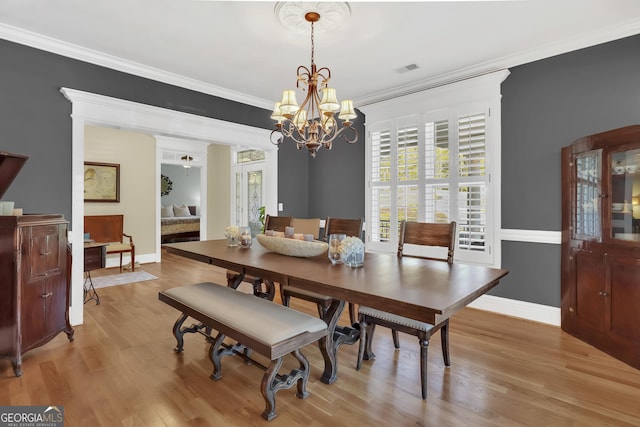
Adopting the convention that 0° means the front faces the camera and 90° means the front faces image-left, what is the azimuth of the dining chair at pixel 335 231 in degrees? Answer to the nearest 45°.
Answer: approximately 45°

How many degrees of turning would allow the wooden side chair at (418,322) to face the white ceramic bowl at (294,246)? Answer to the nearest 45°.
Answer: approximately 45° to its right

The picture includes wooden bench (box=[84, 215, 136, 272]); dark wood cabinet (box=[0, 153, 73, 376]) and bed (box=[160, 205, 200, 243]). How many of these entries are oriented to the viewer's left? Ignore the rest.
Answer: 0

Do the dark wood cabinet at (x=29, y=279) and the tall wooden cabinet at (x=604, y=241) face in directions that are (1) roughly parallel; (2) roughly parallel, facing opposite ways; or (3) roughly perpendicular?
roughly parallel, facing opposite ways

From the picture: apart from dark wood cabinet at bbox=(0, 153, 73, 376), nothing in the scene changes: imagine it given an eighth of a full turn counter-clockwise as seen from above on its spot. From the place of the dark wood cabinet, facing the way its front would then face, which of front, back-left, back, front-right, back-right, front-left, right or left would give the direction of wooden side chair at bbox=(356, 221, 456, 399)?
front-right

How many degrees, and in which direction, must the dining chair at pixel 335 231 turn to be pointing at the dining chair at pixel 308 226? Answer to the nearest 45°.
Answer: approximately 135° to its right

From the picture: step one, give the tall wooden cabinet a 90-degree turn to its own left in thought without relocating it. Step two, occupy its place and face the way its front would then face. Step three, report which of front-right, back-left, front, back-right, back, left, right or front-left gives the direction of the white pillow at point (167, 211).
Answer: back-right

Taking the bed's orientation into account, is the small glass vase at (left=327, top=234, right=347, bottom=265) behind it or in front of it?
in front

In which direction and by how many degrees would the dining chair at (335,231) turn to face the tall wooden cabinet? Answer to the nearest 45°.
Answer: approximately 135° to its left

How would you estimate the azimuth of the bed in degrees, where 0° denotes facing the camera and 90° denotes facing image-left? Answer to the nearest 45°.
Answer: approximately 0°

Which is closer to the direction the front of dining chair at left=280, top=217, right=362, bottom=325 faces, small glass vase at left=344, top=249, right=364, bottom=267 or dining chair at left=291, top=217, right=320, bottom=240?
the small glass vase

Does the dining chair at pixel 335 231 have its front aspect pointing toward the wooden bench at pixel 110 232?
no

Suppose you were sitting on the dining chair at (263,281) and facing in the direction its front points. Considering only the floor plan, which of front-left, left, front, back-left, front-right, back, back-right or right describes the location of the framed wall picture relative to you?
right

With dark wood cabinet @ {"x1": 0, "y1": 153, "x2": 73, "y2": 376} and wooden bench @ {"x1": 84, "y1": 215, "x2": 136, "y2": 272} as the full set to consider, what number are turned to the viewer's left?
0

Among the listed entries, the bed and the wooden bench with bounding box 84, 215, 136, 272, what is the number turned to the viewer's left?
0

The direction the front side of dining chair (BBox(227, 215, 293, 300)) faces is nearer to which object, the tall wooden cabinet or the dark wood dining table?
the dark wood dining table

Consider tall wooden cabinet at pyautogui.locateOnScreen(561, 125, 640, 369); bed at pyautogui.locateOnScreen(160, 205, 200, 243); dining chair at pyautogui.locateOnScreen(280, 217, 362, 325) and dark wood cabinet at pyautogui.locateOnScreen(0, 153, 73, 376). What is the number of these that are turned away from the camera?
0

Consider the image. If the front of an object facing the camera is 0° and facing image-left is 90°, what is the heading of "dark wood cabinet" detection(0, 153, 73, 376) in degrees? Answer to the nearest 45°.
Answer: approximately 315°

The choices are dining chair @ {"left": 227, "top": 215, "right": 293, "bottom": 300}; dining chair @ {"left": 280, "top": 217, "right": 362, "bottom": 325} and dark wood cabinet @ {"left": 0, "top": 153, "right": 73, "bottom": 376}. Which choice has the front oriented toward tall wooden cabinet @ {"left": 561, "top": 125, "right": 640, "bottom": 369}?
the dark wood cabinet

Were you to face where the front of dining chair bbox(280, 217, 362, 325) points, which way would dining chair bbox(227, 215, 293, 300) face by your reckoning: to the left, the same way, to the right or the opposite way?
the same way

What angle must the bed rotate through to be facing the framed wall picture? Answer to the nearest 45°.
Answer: approximately 45° to its right

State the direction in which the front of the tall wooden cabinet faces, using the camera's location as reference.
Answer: facing the viewer and to the left of the viewer
